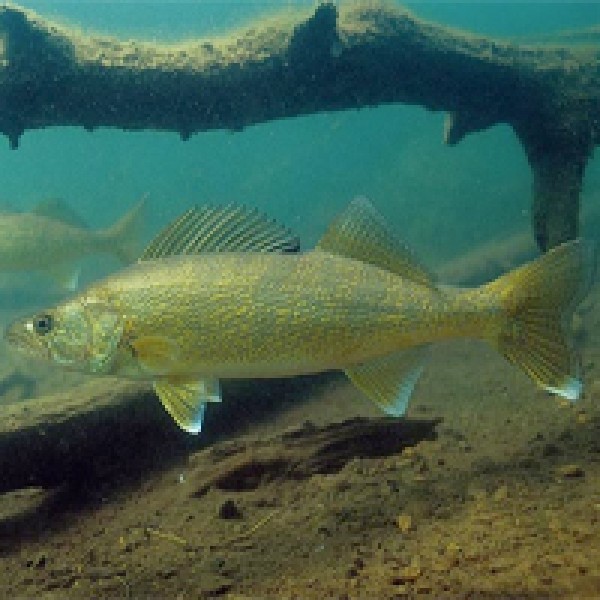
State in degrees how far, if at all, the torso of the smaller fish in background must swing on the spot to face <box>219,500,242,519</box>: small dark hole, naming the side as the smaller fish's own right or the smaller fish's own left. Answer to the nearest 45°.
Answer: approximately 90° to the smaller fish's own left

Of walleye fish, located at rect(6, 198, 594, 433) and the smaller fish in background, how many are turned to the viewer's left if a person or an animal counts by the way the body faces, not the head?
2

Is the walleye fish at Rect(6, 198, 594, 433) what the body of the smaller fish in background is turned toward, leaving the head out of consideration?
no

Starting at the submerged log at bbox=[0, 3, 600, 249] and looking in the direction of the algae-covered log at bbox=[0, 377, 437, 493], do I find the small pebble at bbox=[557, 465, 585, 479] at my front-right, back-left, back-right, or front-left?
front-left

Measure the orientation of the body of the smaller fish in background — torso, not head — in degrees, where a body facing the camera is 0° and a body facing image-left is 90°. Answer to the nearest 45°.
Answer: approximately 90°

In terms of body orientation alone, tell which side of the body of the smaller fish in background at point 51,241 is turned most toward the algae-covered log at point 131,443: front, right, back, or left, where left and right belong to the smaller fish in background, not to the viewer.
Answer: left

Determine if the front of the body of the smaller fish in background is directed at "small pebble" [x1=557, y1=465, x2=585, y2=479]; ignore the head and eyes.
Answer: no

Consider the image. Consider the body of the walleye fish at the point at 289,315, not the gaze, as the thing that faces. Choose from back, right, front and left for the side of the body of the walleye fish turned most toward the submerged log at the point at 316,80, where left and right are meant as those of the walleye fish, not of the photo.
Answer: right

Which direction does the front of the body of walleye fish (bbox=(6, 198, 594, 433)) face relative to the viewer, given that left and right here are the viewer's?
facing to the left of the viewer

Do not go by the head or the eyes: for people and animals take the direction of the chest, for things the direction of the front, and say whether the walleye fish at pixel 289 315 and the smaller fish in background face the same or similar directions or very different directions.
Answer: same or similar directions
